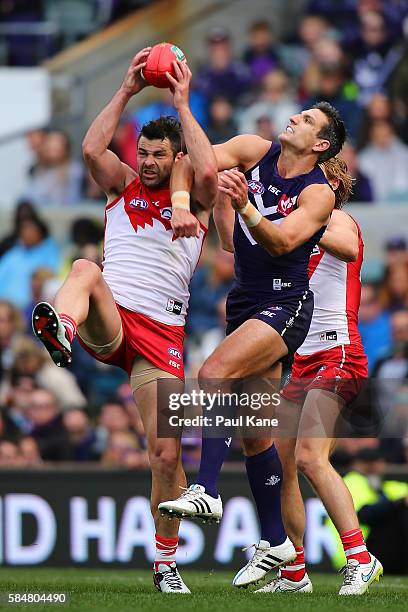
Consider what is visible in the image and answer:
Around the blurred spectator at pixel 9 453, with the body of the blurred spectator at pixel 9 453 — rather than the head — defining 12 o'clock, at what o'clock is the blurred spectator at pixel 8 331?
the blurred spectator at pixel 8 331 is roughly at 6 o'clock from the blurred spectator at pixel 9 453.

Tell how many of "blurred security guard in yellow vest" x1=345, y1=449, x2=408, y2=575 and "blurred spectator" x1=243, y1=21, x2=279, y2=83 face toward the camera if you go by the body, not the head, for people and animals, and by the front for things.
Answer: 2

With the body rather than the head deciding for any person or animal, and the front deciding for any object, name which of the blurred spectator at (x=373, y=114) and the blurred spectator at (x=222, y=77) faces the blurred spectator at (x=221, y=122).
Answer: the blurred spectator at (x=222, y=77)

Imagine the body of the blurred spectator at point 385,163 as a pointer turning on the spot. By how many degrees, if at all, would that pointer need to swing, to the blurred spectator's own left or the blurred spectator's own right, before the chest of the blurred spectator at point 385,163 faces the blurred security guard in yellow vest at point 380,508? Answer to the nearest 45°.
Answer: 0° — they already face them
